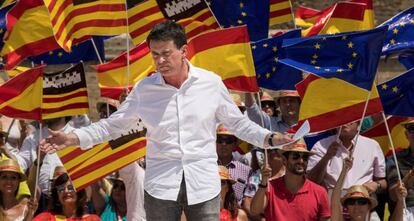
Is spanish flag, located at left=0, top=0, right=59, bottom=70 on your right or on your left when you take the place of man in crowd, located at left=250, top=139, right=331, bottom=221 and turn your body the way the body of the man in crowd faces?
on your right

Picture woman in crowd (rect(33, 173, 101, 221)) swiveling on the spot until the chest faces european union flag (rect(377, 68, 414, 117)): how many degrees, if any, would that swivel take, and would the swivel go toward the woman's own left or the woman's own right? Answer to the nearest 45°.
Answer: approximately 90° to the woman's own left

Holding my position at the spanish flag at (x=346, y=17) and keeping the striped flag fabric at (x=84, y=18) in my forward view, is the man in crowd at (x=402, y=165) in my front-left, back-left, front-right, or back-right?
back-left

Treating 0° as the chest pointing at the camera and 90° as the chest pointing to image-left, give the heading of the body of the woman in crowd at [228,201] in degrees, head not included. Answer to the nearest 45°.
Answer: approximately 0°

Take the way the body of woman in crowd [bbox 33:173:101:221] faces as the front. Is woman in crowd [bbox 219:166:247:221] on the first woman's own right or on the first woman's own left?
on the first woman's own left
